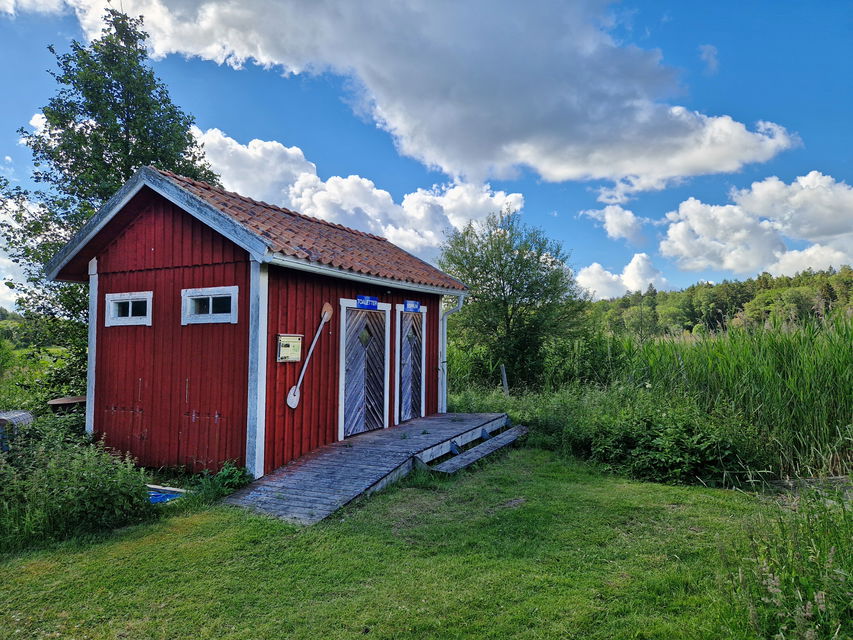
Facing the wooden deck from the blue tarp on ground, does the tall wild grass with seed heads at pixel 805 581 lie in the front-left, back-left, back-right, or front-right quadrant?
front-right

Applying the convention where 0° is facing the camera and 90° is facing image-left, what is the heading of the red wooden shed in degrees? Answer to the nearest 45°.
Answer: approximately 315°

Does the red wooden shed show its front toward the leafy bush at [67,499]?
no

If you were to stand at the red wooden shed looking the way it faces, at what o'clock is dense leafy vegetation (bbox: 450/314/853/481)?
The dense leafy vegetation is roughly at 11 o'clock from the red wooden shed.

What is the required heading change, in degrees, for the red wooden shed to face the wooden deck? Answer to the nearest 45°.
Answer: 0° — it already faces it
